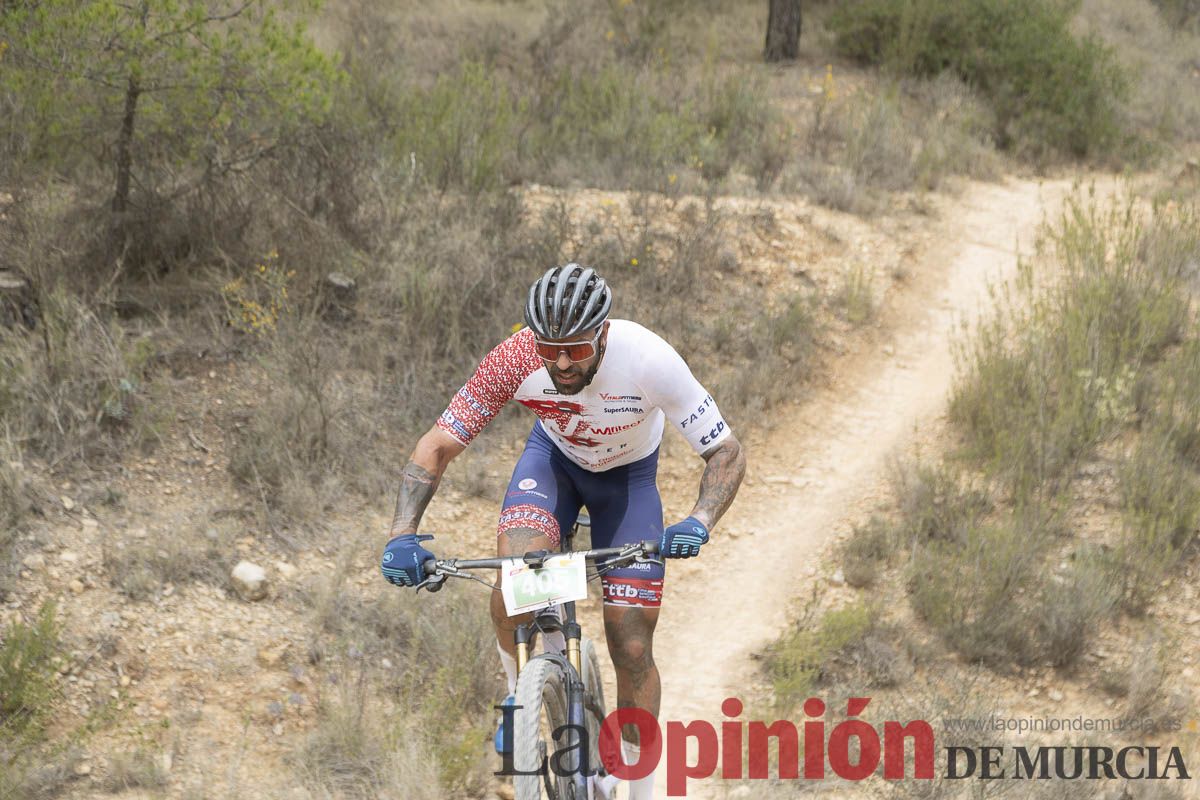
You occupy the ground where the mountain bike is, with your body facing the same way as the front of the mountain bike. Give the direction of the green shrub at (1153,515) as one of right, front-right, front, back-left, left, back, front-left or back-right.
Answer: back-left

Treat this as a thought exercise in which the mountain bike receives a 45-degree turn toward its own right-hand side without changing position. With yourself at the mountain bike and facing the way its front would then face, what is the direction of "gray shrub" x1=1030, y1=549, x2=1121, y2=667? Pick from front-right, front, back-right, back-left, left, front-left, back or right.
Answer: back

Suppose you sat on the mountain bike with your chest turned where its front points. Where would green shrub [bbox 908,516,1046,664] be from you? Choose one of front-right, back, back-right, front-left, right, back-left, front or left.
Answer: back-left

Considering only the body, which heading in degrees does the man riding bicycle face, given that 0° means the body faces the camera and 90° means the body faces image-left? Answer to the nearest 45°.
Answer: approximately 0°

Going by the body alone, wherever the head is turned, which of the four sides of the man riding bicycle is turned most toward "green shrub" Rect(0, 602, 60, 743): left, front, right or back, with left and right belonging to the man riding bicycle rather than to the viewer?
right

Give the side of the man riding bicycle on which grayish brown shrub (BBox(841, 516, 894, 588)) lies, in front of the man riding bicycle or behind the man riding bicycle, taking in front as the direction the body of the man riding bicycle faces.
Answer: behind

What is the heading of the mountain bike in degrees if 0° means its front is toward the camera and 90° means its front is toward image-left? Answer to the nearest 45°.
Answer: approximately 0°

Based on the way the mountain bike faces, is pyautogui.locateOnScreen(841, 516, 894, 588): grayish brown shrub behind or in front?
behind

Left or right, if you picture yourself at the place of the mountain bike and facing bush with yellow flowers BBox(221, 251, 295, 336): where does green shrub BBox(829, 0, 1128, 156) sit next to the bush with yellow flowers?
right
